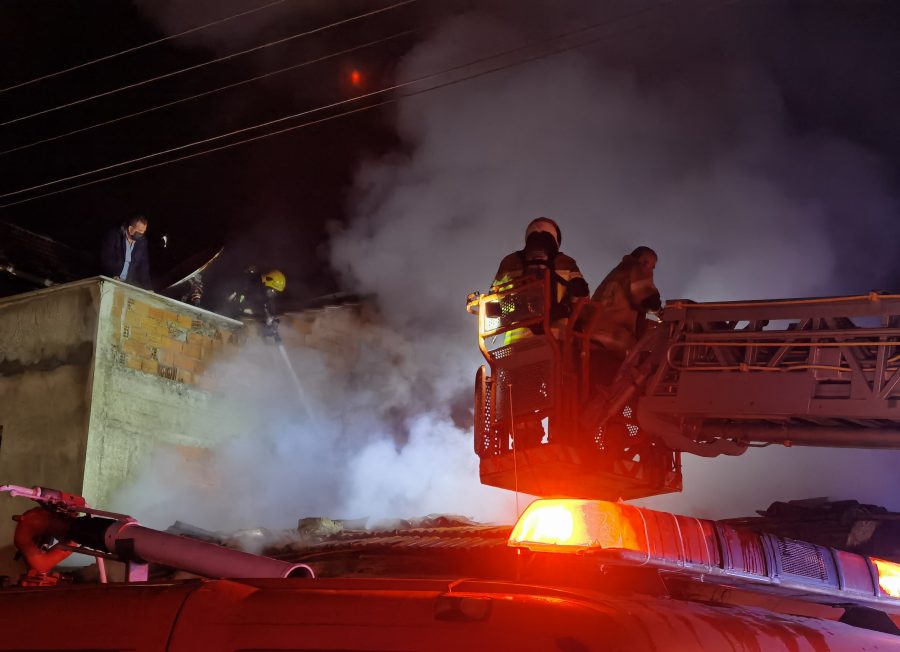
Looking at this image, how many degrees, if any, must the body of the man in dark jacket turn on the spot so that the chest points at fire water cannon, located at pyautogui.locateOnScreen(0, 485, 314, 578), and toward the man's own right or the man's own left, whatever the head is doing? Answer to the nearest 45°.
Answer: approximately 45° to the man's own right

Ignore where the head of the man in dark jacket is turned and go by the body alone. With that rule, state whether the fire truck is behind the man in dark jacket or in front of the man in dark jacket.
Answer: in front

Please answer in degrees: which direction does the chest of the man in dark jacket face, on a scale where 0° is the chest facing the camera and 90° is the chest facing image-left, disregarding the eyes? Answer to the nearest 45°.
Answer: approximately 315°

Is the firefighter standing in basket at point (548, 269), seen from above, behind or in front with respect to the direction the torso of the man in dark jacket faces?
in front

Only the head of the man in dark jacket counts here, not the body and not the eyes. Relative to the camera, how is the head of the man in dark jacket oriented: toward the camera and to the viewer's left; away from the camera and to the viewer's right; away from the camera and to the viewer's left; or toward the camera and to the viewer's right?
toward the camera and to the viewer's right

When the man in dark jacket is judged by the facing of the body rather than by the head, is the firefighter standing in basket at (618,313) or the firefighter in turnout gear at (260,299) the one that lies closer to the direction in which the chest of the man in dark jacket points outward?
the firefighter standing in basket

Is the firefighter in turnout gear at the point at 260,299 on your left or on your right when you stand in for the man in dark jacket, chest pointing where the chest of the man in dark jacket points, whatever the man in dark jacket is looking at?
on your left
